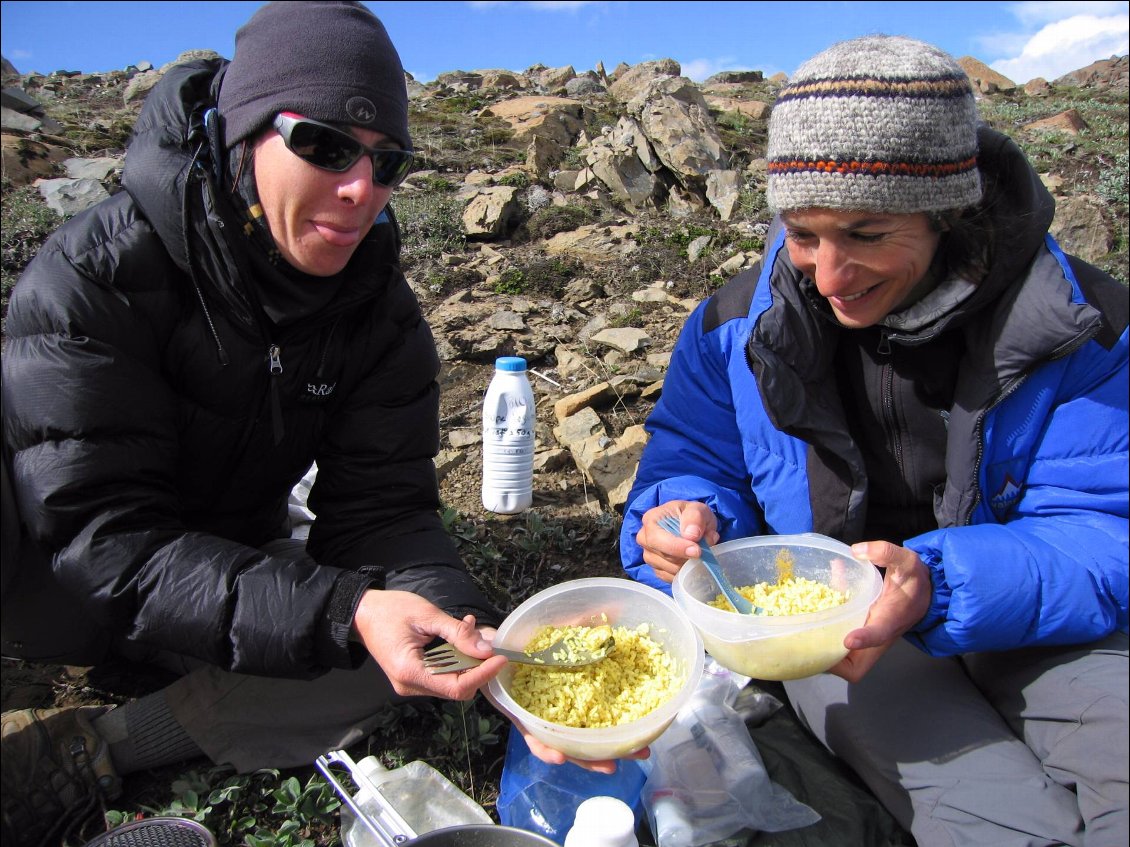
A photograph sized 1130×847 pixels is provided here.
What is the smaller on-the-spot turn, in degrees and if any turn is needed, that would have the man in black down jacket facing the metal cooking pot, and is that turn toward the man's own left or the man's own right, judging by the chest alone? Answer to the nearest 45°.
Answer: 0° — they already face it

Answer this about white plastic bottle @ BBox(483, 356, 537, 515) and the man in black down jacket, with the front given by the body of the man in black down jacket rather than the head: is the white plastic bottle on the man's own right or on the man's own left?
on the man's own left

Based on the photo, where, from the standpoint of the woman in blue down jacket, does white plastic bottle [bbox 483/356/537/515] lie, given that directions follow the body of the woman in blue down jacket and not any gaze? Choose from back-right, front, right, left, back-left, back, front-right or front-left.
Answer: right

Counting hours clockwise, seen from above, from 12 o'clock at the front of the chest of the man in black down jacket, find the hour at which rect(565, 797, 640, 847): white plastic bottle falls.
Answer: The white plastic bottle is roughly at 12 o'clock from the man in black down jacket.

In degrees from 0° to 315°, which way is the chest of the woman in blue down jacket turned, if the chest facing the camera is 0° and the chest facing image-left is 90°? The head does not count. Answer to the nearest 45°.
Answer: approximately 45°

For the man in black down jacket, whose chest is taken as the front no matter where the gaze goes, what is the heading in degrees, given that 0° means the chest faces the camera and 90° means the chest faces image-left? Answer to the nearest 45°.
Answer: approximately 315°

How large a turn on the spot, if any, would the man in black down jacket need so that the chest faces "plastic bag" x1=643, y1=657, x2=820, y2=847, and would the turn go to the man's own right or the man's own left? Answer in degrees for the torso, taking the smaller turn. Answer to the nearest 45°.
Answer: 0° — they already face it

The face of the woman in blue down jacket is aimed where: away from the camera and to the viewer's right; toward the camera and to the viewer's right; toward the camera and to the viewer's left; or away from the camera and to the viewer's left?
toward the camera and to the viewer's left

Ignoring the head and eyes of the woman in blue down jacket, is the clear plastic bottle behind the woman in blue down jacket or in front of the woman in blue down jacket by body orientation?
in front

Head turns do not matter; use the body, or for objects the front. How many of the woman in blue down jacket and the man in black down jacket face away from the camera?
0

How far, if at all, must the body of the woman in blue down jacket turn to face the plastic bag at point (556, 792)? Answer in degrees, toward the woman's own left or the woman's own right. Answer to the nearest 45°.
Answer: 0° — they already face it
